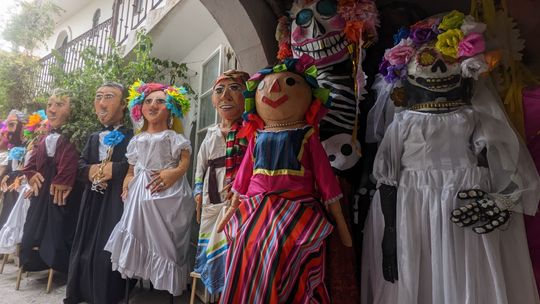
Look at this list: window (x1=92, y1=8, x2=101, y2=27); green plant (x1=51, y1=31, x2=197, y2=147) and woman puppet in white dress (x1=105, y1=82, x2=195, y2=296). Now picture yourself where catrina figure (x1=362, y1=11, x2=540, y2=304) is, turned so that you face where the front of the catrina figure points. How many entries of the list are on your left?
0

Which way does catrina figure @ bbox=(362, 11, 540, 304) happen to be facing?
toward the camera
